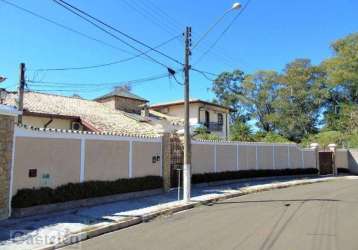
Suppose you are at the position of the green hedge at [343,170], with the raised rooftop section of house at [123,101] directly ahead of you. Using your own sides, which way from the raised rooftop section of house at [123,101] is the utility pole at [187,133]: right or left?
left

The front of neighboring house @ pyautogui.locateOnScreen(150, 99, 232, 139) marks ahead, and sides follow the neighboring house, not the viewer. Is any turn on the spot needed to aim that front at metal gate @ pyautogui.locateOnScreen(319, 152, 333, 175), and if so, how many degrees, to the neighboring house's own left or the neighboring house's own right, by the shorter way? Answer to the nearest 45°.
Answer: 0° — it already faces it

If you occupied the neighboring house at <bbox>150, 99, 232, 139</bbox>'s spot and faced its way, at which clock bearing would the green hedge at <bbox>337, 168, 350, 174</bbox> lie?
The green hedge is roughly at 11 o'clock from the neighboring house.

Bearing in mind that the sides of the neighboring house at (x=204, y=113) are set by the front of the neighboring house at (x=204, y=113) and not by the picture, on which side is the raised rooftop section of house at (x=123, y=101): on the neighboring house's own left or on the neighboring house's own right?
on the neighboring house's own right

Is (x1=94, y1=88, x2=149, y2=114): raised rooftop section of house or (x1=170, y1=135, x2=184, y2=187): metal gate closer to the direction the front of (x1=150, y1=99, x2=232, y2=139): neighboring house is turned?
the metal gate

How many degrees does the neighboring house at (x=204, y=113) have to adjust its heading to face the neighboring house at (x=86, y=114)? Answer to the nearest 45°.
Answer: approximately 90° to its right

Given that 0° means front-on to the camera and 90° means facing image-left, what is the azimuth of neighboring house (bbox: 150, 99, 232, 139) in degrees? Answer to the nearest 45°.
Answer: approximately 315°
